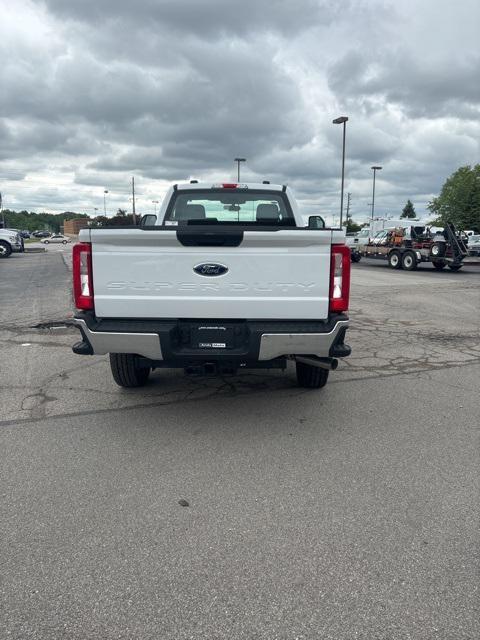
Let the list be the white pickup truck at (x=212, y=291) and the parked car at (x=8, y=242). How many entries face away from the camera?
1

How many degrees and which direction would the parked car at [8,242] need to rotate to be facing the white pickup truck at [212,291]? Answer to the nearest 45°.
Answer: approximately 45° to its right

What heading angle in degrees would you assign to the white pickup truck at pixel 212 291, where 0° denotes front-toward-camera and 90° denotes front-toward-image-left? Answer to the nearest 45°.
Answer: approximately 180°

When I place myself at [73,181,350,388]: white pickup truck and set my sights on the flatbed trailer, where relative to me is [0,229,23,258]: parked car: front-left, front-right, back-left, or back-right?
front-left

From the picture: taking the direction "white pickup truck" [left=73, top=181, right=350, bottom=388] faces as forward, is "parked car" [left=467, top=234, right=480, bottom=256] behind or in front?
in front

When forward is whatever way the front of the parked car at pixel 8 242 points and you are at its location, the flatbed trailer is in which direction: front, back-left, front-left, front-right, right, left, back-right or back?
front

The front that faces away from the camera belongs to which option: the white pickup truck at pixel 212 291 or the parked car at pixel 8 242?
the white pickup truck

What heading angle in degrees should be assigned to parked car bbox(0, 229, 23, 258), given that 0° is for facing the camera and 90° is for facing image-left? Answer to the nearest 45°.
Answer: approximately 315°

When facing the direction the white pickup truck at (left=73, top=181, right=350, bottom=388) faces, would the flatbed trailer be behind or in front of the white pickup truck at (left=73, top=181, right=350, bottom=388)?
in front
